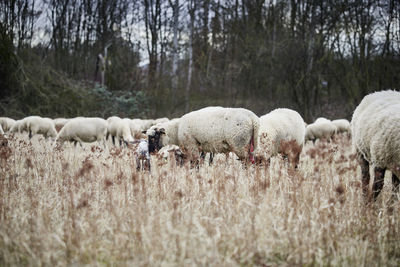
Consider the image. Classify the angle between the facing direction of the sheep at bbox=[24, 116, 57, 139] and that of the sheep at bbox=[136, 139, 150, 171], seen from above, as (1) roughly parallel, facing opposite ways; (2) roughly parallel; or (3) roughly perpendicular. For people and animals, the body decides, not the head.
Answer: roughly perpendicular

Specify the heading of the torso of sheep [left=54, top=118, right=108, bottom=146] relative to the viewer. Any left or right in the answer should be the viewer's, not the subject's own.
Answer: facing to the left of the viewer

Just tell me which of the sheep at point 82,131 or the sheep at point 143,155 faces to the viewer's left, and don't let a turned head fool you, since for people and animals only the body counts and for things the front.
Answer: the sheep at point 82,131

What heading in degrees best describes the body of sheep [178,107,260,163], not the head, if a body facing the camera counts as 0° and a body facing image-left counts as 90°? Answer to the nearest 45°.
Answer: approximately 90°

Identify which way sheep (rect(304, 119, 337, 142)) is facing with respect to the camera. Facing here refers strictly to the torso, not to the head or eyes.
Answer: to the viewer's left
